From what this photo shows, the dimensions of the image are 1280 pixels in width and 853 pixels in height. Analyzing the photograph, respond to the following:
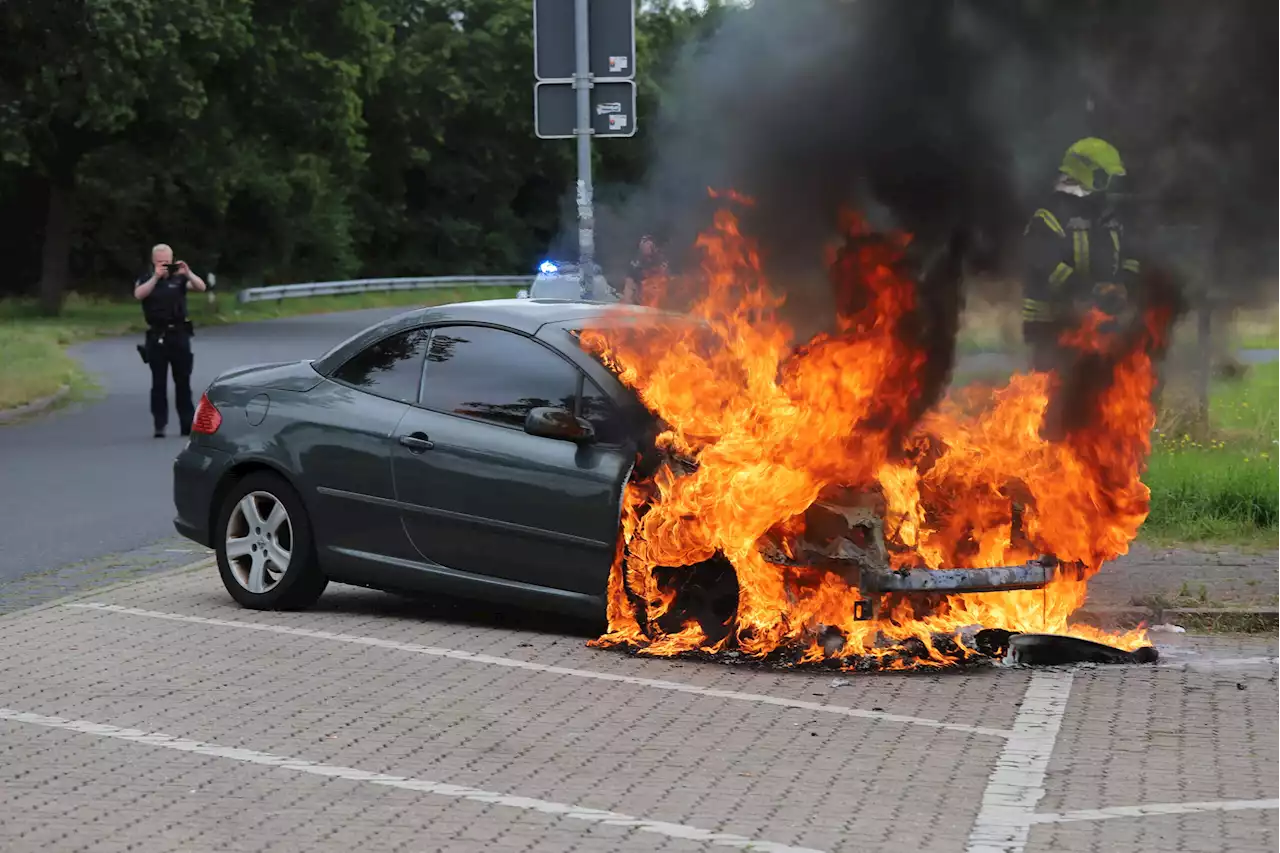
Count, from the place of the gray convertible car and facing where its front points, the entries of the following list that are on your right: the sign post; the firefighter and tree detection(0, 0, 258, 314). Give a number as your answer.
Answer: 0

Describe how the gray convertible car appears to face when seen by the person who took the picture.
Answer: facing the viewer and to the right of the viewer

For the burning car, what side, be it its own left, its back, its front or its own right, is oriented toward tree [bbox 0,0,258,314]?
back

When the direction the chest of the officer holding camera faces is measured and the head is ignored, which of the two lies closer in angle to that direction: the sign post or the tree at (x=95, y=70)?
the sign post

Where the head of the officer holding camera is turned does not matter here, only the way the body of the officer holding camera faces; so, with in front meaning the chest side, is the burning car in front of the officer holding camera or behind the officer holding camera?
in front

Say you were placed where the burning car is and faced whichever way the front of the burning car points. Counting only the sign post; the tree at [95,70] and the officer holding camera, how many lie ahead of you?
0

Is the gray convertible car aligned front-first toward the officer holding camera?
no

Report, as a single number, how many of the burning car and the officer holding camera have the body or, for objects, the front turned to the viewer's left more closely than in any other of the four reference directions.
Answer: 0

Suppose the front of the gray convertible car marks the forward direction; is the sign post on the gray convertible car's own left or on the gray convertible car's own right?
on the gray convertible car's own left

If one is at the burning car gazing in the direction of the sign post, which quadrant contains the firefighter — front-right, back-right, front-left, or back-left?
front-right

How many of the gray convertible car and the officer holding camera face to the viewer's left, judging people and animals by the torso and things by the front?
0

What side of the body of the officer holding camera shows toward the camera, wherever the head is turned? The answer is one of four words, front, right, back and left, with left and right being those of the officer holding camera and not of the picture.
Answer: front

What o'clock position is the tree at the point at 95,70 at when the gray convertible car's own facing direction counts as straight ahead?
The tree is roughly at 7 o'clock from the gray convertible car.

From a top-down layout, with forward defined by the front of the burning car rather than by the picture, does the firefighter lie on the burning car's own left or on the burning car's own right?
on the burning car's own left

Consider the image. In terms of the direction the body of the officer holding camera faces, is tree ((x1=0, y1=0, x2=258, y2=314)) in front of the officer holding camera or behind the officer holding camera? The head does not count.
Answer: behind

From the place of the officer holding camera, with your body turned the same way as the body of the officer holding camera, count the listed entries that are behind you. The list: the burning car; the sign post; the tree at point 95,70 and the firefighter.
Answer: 1
